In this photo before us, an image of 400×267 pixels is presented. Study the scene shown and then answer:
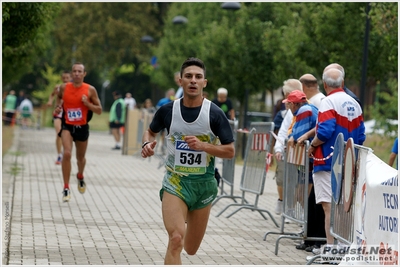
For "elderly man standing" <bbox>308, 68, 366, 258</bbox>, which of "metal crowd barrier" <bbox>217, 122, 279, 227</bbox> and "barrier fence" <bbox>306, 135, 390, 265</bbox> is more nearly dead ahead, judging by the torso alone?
the metal crowd barrier

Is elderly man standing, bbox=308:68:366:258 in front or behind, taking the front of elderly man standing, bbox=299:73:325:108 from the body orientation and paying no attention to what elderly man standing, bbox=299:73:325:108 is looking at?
behind

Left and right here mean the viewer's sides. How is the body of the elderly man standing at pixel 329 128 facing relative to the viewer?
facing away from the viewer and to the left of the viewer

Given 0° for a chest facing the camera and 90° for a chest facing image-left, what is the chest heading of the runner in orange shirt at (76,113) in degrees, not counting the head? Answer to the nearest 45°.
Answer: approximately 0°

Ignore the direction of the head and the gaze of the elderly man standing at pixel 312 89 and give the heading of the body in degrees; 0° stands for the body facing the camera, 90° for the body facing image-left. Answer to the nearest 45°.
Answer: approximately 135°

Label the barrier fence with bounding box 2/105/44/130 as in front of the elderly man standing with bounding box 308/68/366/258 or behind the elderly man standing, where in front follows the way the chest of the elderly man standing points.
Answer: in front

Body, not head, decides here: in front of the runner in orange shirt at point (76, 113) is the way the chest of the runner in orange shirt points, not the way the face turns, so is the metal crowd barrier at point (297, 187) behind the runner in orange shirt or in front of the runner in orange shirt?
in front

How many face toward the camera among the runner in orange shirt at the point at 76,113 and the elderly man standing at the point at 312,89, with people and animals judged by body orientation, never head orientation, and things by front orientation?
1

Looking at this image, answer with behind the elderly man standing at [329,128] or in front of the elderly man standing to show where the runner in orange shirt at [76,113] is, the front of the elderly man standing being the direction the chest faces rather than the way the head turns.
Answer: in front
